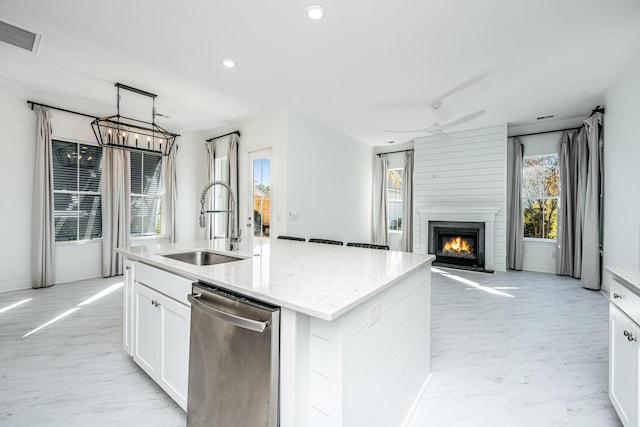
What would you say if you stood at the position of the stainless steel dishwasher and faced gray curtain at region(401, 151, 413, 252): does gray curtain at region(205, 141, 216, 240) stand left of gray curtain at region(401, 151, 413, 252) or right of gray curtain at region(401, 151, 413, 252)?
left

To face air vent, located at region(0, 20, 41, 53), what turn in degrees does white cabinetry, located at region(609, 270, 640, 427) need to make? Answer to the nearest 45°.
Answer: approximately 45° to its left

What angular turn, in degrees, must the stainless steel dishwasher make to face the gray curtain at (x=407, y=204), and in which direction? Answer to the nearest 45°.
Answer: approximately 180°

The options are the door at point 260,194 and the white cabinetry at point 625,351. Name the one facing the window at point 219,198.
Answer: the white cabinetry

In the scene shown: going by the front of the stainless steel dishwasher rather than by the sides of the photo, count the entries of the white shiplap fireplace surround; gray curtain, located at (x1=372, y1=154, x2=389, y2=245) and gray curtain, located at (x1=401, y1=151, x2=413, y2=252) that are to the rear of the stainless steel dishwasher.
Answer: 3

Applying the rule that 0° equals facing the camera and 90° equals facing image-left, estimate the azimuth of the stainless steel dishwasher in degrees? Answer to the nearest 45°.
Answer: approximately 45°

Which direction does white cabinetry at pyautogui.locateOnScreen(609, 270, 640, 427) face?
to the viewer's left

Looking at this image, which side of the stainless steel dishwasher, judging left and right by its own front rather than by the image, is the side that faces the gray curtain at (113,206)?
right

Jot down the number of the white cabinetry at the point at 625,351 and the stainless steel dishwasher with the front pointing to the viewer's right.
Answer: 0

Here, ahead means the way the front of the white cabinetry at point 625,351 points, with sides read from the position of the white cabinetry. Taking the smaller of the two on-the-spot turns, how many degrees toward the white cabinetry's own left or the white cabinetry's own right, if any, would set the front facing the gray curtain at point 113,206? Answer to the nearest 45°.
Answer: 0° — it already faces it

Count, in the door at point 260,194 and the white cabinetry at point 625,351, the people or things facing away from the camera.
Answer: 0

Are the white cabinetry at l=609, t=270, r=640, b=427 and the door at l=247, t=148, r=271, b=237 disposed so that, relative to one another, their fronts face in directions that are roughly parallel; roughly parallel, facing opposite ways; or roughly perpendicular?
roughly perpendicular

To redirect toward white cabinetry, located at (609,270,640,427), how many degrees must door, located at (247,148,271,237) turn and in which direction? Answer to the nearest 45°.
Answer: approximately 90° to its left

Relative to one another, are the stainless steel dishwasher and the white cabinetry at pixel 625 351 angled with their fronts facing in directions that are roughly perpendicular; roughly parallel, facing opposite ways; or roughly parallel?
roughly perpendicular

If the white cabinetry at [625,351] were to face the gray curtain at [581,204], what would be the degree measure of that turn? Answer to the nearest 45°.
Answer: approximately 90° to its right
